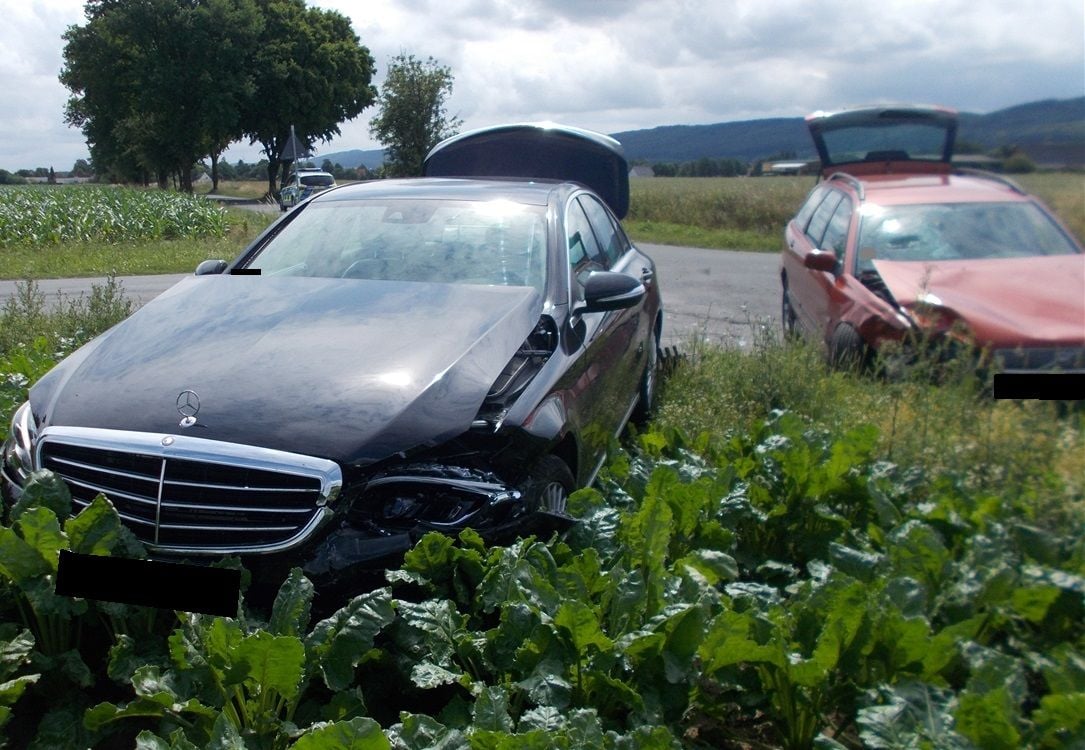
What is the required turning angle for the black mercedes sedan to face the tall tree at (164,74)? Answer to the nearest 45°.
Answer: approximately 135° to its right

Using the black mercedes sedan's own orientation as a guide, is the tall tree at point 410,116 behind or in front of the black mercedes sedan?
behind

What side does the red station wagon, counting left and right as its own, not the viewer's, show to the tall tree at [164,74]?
back

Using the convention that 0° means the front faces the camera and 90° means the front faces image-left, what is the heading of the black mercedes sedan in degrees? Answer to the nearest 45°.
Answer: approximately 45°

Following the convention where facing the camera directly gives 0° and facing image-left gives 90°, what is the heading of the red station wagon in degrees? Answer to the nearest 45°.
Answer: approximately 315°

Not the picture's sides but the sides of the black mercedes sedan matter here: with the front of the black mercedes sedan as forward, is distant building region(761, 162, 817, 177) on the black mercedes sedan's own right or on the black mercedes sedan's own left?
on the black mercedes sedan's own left

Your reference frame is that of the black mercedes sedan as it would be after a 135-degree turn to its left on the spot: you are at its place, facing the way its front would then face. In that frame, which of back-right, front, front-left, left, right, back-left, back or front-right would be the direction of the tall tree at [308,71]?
left

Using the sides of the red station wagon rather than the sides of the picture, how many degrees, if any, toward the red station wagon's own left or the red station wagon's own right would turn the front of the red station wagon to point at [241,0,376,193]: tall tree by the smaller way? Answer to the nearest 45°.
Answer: approximately 180°
